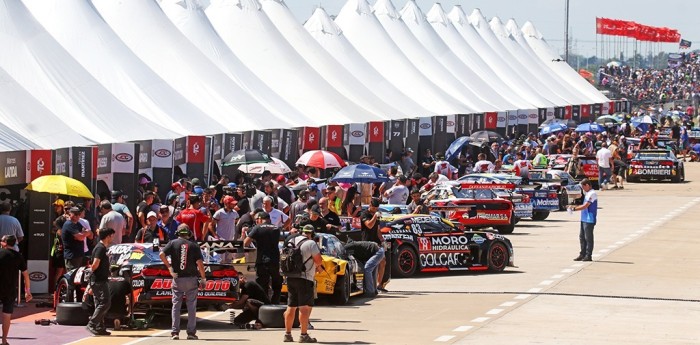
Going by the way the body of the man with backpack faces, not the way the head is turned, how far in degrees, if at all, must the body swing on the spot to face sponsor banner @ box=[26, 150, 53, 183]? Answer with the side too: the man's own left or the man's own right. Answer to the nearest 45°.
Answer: approximately 90° to the man's own left

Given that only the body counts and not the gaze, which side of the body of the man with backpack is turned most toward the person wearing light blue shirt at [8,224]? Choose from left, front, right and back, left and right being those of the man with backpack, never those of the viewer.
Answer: left

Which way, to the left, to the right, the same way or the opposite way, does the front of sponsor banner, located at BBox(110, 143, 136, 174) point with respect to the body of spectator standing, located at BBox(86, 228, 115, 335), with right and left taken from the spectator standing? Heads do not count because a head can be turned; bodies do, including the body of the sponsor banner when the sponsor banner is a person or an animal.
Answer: to the right

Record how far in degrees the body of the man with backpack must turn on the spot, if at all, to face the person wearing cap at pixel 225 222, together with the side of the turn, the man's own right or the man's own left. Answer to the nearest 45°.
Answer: approximately 45° to the man's own left

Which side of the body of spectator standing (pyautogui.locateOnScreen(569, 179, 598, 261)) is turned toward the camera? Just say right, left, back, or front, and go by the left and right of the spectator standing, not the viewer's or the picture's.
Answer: left

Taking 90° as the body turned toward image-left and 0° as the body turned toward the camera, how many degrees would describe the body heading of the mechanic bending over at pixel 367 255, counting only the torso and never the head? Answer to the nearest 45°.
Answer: approximately 90°

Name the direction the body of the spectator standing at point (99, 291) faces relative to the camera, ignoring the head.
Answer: to the viewer's right

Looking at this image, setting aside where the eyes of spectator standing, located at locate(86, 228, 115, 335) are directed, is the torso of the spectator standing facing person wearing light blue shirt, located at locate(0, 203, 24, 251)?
no

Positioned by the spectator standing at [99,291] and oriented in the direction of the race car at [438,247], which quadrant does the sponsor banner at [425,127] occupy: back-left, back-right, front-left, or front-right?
front-left

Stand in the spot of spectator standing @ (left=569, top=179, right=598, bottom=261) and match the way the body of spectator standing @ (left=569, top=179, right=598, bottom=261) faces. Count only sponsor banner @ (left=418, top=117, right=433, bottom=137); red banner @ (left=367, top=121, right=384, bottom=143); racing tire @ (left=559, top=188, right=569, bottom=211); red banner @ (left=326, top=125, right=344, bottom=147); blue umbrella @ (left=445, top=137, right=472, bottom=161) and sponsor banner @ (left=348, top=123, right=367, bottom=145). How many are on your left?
0

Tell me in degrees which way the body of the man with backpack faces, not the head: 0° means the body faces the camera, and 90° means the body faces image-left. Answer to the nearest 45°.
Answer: approximately 225°

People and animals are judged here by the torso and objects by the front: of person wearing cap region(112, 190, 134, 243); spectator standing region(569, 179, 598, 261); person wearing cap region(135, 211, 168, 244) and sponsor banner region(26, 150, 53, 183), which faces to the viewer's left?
the spectator standing

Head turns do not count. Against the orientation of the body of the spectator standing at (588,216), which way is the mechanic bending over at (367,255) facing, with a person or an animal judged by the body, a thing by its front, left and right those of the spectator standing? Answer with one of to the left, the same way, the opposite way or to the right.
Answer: the same way

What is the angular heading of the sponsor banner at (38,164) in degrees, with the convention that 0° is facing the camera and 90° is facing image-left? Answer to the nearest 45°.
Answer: approximately 315°

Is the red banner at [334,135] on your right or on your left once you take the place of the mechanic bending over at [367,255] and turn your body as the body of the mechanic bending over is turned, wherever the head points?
on your right

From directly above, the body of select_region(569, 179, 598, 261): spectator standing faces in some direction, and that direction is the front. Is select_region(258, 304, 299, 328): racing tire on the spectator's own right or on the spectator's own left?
on the spectator's own left

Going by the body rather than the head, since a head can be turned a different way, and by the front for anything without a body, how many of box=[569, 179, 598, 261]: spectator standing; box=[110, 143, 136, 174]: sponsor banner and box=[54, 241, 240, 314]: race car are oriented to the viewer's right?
0
